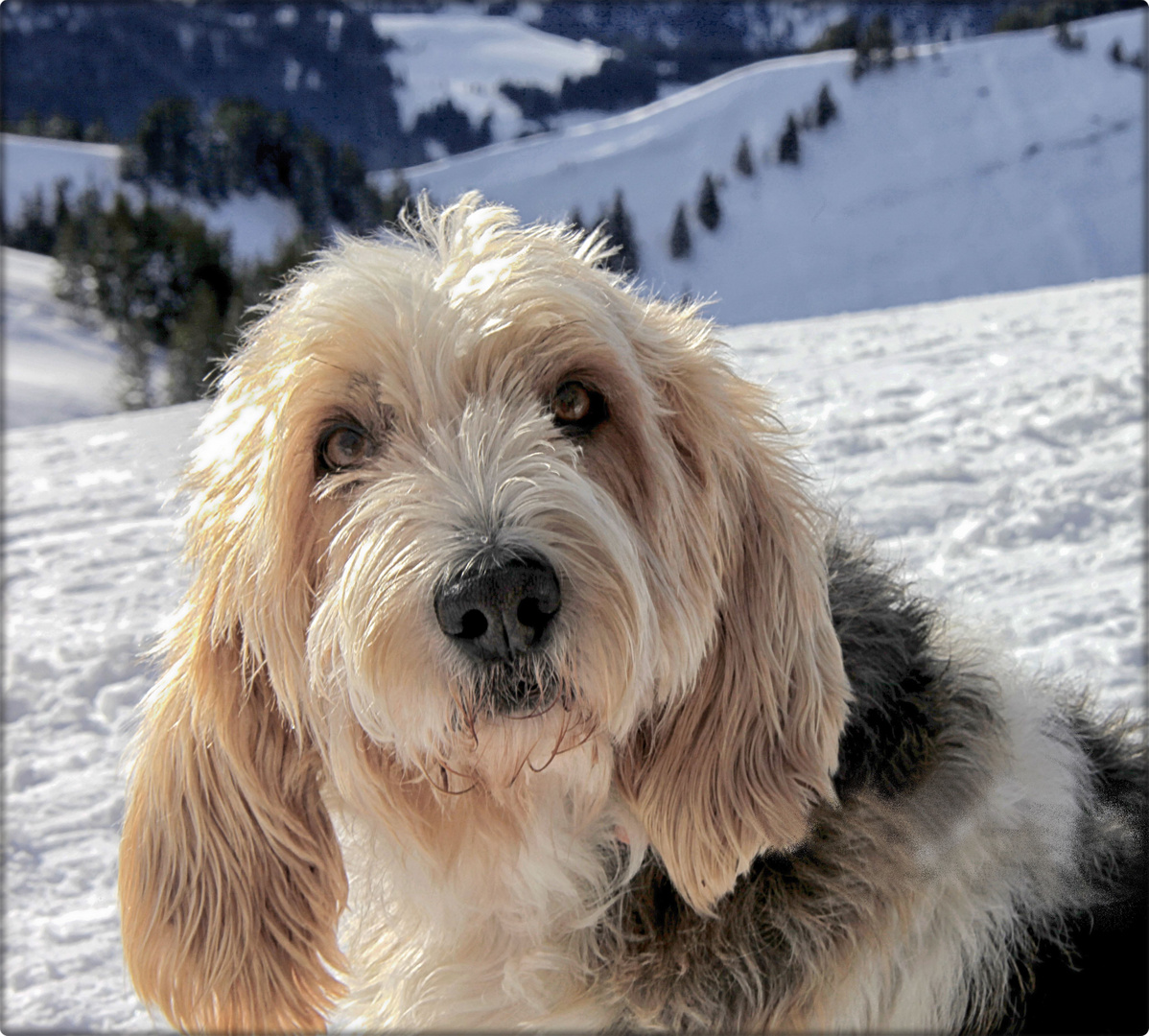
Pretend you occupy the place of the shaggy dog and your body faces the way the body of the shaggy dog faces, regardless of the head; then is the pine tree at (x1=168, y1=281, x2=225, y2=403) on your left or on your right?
on your right

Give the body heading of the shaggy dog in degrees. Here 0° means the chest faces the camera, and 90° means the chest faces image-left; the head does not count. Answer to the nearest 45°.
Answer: approximately 45°
